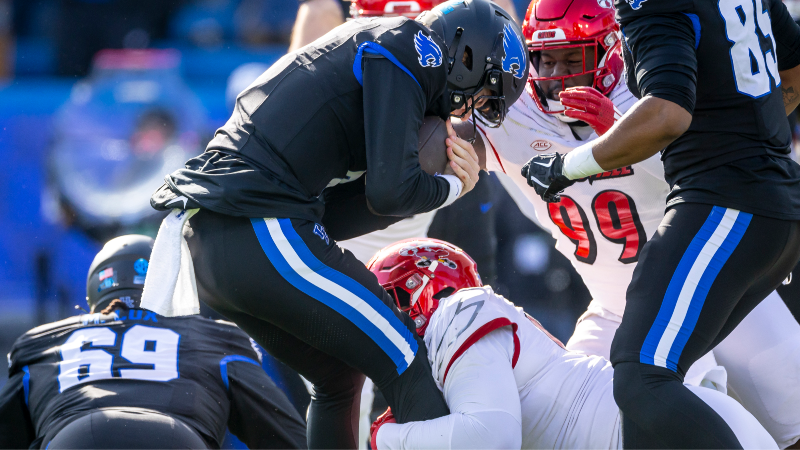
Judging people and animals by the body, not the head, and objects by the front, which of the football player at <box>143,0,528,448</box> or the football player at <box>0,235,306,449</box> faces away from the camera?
the football player at <box>0,235,306,449</box>

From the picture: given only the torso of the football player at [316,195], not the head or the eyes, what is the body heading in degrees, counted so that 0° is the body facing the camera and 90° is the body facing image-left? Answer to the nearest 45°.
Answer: approximately 270°

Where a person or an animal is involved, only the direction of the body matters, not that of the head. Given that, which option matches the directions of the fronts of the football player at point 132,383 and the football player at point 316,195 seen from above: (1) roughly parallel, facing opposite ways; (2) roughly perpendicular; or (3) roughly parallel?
roughly perpendicular

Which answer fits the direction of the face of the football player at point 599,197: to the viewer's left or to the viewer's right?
to the viewer's left

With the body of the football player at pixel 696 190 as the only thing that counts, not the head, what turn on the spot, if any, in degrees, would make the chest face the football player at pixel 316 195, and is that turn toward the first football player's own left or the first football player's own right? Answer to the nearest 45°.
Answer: approximately 45° to the first football player's own left

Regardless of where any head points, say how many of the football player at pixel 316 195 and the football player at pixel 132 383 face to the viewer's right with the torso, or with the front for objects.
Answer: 1

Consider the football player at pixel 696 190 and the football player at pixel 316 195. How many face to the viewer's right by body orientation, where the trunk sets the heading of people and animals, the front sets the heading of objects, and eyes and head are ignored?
1

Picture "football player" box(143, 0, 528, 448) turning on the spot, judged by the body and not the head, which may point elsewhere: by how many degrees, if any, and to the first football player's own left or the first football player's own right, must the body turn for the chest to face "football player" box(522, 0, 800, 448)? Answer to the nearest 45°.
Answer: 0° — they already face them

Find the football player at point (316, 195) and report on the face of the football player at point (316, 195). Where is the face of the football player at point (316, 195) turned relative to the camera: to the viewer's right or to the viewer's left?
to the viewer's right

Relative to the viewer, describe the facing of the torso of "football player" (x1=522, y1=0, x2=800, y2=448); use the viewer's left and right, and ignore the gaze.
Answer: facing away from the viewer and to the left of the viewer

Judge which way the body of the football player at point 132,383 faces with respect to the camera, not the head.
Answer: away from the camera
